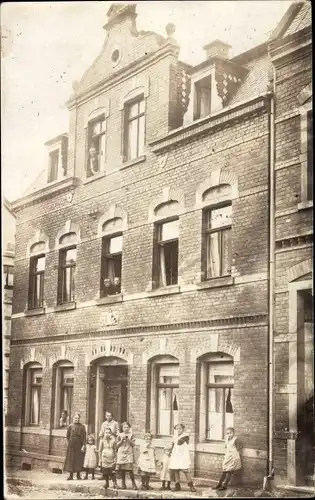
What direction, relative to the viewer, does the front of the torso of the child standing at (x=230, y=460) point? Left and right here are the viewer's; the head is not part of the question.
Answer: facing the viewer and to the left of the viewer

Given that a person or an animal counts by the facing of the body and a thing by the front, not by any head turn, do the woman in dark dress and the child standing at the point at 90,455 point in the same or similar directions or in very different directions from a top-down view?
same or similar directions

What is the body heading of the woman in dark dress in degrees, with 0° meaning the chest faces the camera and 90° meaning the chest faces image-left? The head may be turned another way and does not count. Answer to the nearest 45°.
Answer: approximately 0°

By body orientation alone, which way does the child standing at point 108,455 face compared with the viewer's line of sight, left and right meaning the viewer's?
facing the viewer

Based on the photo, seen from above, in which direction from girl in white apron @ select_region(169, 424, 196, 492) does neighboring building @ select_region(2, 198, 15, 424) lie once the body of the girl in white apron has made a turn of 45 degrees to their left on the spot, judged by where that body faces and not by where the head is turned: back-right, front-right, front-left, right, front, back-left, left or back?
back

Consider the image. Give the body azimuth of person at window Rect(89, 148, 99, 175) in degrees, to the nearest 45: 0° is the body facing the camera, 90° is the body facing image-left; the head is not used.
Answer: approximately 0°

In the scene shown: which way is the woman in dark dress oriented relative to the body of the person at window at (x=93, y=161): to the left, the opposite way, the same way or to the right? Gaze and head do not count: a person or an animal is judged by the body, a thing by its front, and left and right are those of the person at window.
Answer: the same way

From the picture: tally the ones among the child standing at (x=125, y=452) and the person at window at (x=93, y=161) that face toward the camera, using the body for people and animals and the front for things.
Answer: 2

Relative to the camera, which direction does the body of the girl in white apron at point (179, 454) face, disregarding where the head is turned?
toward the camera

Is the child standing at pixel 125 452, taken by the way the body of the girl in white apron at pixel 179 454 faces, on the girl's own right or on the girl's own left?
on the girl's own right

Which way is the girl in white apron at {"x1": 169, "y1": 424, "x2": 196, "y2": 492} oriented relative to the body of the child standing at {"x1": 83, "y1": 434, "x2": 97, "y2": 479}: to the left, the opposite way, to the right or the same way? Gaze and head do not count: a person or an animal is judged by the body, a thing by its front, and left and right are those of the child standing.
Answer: the same way

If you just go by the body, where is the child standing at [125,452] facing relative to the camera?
toward the camera

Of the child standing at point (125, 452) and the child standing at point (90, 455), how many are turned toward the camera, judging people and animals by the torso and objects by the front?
2
